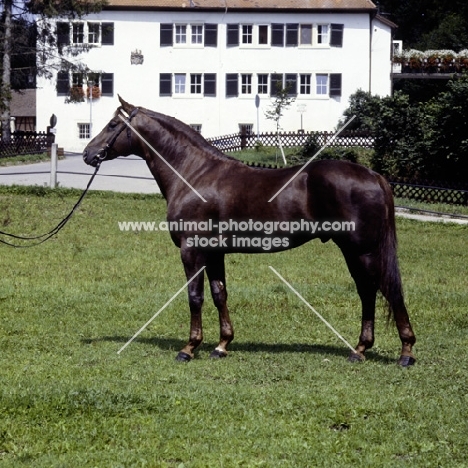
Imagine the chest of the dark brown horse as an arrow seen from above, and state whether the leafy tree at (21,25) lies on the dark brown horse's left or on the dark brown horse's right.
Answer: on the dark brown horse's right

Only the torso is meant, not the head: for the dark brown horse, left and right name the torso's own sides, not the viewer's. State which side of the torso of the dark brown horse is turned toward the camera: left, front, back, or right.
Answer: left

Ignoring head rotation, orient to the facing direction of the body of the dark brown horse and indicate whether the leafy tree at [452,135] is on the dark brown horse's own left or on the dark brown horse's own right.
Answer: on the dark brown horse's own right
